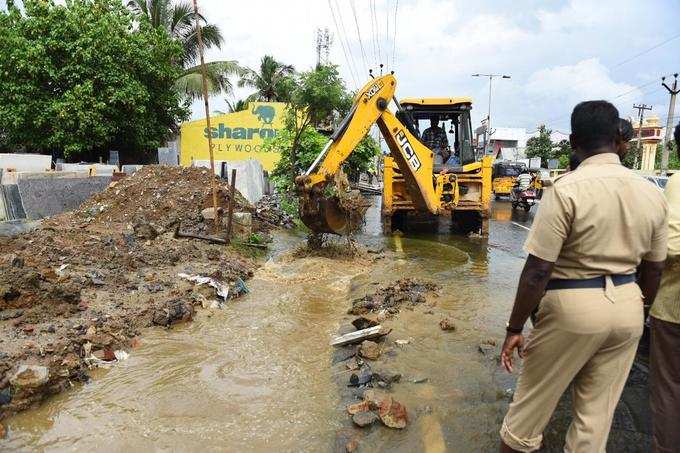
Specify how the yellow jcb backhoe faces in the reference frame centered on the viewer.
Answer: facing away from the viewer

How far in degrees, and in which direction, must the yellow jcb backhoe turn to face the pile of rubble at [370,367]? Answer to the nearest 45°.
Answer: approximately 180°

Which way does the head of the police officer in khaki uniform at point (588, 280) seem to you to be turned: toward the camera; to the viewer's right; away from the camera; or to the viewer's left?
away from the camera

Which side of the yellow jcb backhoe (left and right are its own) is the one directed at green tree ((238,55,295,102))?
front

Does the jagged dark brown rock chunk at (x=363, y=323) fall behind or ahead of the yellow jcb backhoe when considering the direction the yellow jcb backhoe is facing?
behind

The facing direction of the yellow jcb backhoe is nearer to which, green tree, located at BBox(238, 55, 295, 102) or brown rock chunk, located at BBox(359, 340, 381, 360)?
the green tree

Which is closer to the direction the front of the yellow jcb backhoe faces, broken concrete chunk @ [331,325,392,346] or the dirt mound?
the dirt mound

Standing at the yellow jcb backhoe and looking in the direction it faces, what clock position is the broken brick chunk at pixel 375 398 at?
The broken brick chunk is roughly at 6 o'clock from the yellow jcb backhoe.

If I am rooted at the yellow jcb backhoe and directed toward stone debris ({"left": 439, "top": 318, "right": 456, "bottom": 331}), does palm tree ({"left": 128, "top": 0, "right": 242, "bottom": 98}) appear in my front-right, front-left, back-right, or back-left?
back-right

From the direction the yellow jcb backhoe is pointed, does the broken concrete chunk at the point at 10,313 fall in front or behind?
behind

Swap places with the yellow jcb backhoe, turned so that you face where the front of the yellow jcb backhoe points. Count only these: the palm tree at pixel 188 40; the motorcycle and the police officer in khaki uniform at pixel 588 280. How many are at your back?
1

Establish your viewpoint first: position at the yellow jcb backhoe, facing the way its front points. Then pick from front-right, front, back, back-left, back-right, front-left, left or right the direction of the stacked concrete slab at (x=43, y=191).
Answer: left

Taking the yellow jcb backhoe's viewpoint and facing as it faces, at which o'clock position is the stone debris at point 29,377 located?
The stone debris is roughly at 7 o'clock from the yellow jcb backhoe.

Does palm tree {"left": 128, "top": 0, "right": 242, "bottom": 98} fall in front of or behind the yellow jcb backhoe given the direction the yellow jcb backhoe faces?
in front

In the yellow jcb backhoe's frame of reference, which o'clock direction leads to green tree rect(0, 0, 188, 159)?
The green tree is roughly at 10 o'clock from the yellow jcb backhoe.
